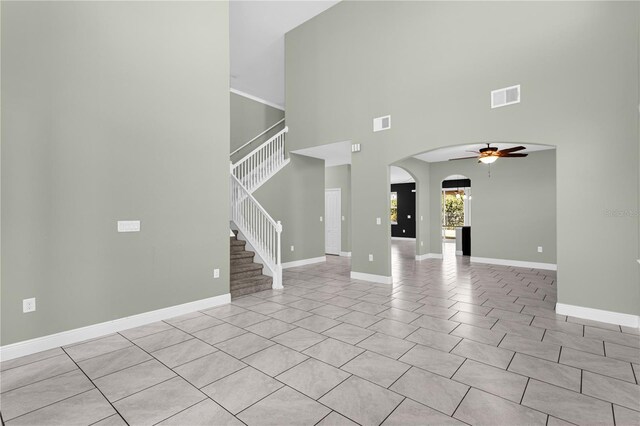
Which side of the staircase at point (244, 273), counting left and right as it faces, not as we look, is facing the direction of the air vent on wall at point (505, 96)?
front

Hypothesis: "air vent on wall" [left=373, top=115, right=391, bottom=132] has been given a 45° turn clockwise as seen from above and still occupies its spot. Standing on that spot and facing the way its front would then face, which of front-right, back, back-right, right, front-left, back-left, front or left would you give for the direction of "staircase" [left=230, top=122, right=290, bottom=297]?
front

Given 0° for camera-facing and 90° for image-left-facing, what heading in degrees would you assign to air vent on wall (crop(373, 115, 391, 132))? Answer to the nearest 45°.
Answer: approximately 45°

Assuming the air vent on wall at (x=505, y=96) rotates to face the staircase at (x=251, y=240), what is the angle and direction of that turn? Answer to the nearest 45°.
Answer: approximately 45° to its right

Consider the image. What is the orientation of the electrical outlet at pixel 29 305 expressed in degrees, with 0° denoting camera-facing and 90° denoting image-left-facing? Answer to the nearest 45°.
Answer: approximately 315°

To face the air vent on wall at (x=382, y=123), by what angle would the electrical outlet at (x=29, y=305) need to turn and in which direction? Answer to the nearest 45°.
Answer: approximately 45° to its left

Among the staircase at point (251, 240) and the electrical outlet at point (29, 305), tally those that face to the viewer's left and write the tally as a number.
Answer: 0

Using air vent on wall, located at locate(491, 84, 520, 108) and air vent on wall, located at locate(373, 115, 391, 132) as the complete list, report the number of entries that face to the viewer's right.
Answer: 0

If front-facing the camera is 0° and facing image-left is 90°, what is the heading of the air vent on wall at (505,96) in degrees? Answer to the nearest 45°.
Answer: approximately 45°

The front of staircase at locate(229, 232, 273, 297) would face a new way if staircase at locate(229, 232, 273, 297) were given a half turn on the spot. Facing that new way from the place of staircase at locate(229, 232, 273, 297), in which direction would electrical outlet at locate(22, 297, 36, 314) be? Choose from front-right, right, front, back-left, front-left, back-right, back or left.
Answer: left
